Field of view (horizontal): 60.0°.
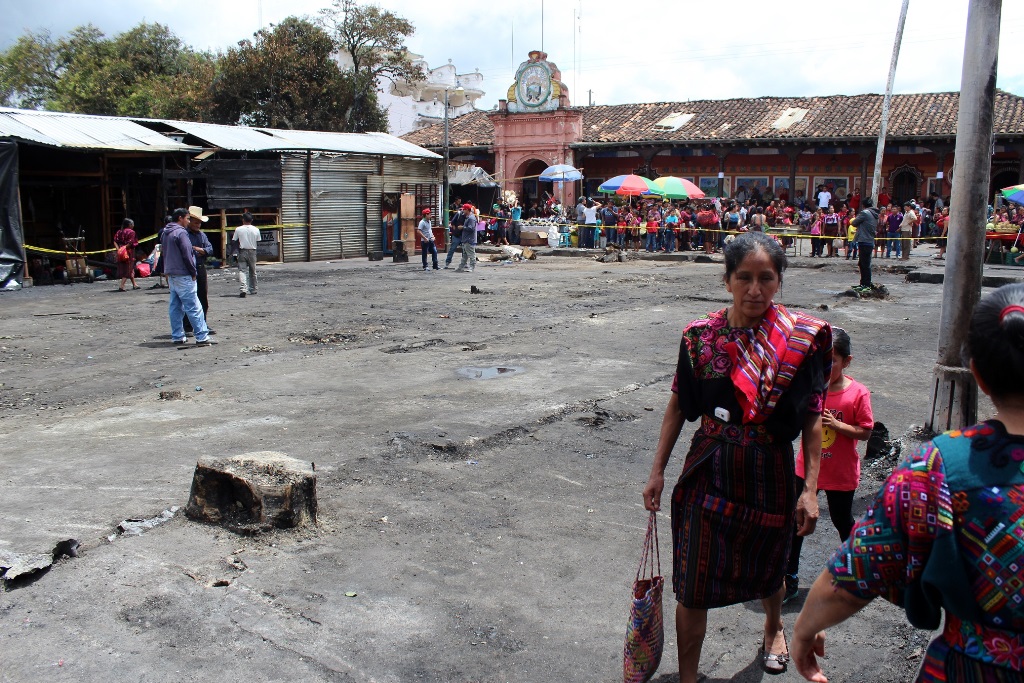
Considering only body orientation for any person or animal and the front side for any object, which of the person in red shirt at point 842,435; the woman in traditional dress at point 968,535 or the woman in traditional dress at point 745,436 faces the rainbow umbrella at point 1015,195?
the woman in traditional dress at point 968,535

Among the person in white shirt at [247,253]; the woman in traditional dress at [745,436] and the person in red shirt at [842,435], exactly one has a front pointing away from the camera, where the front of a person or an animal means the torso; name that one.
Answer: the person in white shirt

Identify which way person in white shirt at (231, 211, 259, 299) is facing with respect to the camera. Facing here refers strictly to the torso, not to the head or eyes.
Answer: away from the camera

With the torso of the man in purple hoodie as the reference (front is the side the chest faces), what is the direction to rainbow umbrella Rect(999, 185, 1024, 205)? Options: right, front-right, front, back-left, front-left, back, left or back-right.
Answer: front-right

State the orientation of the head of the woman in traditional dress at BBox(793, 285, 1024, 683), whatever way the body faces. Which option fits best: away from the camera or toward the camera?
away from the camera

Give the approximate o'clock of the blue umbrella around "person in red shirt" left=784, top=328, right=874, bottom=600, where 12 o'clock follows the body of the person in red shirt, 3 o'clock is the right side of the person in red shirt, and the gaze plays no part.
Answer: The blue umbrella is roughly at 4 o'clock from the person in red shirt.

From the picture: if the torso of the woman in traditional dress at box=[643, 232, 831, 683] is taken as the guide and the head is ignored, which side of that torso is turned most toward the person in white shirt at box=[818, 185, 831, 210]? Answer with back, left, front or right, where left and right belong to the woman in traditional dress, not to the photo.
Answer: back

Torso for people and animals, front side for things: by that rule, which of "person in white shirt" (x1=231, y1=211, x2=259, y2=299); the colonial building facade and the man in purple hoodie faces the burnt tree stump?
the colonial building facade

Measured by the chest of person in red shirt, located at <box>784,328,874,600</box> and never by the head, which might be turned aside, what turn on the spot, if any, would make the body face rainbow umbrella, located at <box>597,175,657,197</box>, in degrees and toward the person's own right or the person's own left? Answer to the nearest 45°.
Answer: approximately 135° to the person's own right

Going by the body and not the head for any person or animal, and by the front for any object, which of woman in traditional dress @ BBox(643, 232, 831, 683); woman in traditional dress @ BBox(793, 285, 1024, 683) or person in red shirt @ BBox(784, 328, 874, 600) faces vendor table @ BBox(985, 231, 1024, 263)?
woman in traditional dress @ BBox(793, 285, 1024, 683)

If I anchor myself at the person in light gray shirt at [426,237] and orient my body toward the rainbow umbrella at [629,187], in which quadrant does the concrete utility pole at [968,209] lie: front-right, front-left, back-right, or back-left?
back-right

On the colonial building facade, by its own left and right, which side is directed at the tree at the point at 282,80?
right

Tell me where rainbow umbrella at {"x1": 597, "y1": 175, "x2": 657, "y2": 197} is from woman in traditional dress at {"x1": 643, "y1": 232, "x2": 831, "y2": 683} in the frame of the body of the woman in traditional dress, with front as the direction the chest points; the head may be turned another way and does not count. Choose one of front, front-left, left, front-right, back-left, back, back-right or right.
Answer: back

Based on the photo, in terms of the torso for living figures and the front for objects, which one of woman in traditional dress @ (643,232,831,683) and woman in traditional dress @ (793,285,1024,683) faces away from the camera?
woman in traditional dress @ (793,285,1024,683)

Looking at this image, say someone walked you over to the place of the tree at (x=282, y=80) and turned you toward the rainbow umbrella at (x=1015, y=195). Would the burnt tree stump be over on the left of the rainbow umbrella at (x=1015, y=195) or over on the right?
right

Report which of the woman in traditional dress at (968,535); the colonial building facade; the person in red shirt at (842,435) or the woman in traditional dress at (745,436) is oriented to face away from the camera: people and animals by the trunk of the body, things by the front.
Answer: the woman in traditional dress at (968,535)
